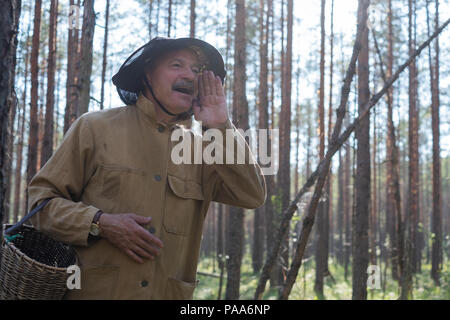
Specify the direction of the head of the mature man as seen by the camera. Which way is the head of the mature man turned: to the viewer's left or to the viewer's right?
to the viewer's right

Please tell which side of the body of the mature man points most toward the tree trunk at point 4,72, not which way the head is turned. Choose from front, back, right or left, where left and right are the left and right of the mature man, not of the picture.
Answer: right

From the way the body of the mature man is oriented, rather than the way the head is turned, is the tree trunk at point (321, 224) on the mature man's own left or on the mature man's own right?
on the mature man's own left

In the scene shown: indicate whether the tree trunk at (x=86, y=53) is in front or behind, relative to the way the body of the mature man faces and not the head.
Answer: behind

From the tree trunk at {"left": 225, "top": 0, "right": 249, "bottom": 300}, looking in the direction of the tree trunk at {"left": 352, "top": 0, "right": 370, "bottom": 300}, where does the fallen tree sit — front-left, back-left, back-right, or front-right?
front-right

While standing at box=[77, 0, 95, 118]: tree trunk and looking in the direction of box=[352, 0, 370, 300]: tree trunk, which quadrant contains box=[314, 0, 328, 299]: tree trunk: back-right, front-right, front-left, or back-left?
front-left

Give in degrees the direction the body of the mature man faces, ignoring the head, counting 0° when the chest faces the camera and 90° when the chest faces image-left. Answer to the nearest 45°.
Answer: approximately 315°

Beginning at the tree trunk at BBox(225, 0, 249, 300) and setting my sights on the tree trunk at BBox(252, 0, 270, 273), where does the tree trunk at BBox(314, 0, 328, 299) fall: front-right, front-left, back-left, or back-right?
front-right
